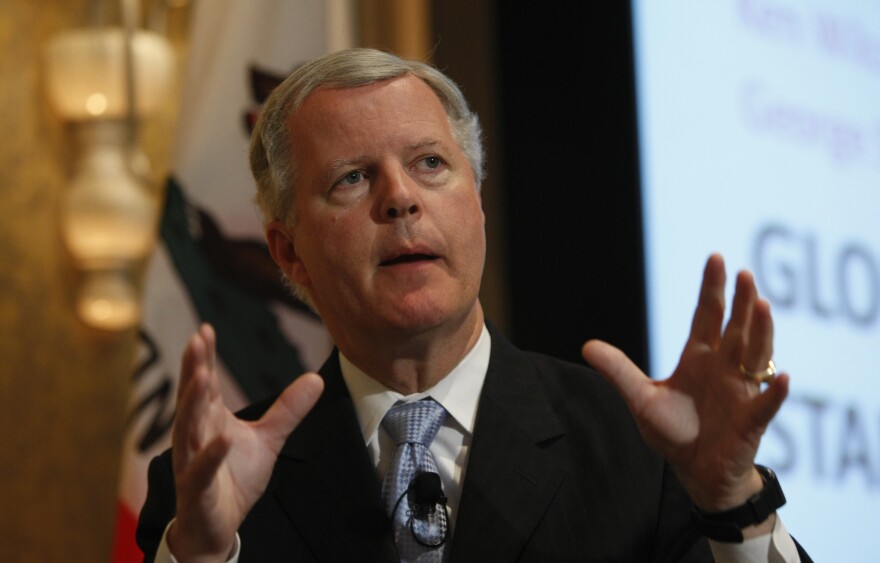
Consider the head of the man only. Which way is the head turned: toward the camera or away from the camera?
toward the camera

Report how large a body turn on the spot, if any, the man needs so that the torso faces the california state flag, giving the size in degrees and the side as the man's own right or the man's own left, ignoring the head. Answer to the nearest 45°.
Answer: approximately 135° to the man's own right

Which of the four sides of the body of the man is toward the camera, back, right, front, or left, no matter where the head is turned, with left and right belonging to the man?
front
